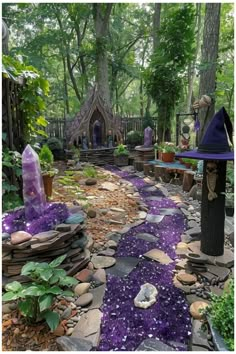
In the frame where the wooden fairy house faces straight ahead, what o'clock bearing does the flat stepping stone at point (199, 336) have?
The flat stepping stone is roughly at 12 o'clock from the wooden fairy house.

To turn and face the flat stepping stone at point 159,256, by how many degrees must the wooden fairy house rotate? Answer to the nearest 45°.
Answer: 0° — it already faces it

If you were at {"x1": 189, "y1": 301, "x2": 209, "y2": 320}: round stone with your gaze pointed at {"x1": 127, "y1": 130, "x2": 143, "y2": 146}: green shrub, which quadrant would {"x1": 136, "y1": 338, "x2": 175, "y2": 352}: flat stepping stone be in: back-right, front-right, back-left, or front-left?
back-left

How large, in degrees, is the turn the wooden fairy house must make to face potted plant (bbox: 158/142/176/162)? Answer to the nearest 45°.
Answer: approximately 45° to its left

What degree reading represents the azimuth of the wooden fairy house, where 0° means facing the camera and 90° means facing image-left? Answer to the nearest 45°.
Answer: approximately 0°

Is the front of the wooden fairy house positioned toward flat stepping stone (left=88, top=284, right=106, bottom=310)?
yes

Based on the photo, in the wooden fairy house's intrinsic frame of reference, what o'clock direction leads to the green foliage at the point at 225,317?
The green foliage is roughly at 12 o'clock from the wooden fairy house.

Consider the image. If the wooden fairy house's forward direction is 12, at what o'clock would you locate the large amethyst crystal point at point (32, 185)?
The large amethyst crystal point is roughly at 12 o'clock from the wooden fairy house.

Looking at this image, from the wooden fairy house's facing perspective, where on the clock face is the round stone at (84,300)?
The round stone is roughly at 12 o'clock from the wooden fairy house.
